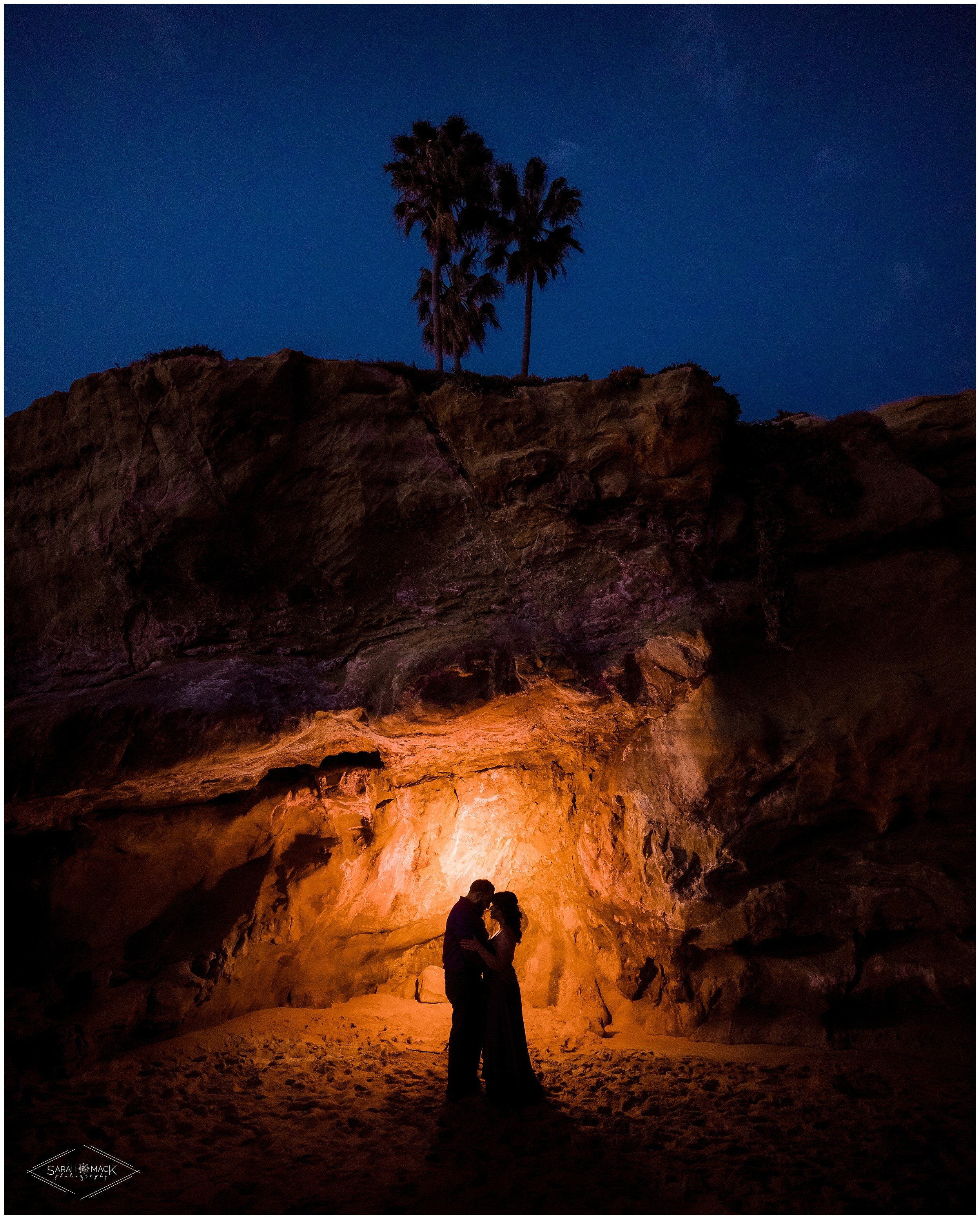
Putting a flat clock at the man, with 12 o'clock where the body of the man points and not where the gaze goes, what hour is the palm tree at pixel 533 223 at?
The palm tree is roughly at 9 o'clock from the man.

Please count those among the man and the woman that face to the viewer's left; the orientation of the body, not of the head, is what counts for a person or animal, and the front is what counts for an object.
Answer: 1

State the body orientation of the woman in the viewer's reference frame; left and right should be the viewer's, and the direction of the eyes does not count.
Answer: facing to the left of the viewer

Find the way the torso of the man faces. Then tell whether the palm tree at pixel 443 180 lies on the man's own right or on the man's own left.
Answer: on the man's own left

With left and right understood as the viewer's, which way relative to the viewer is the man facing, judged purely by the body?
facing to the right of the viewer

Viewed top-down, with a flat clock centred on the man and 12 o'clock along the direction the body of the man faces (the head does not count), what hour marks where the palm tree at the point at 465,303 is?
The palm tree is roughly at 9 o'clock from the man.

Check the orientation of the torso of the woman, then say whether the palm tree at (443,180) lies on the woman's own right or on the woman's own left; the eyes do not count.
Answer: on the woman's own right

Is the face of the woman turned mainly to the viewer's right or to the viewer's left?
to the viewer's left

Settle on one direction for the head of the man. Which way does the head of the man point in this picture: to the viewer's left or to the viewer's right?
to the viewer's right

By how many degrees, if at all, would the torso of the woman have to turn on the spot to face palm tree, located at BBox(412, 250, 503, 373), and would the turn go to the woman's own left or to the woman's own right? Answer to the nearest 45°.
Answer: approximately 90° to the woman's own right

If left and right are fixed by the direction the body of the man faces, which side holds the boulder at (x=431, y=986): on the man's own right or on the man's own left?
on the man's own left

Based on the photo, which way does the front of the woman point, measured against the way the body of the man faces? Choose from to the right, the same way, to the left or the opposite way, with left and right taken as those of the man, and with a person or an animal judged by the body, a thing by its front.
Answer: the opposite way
